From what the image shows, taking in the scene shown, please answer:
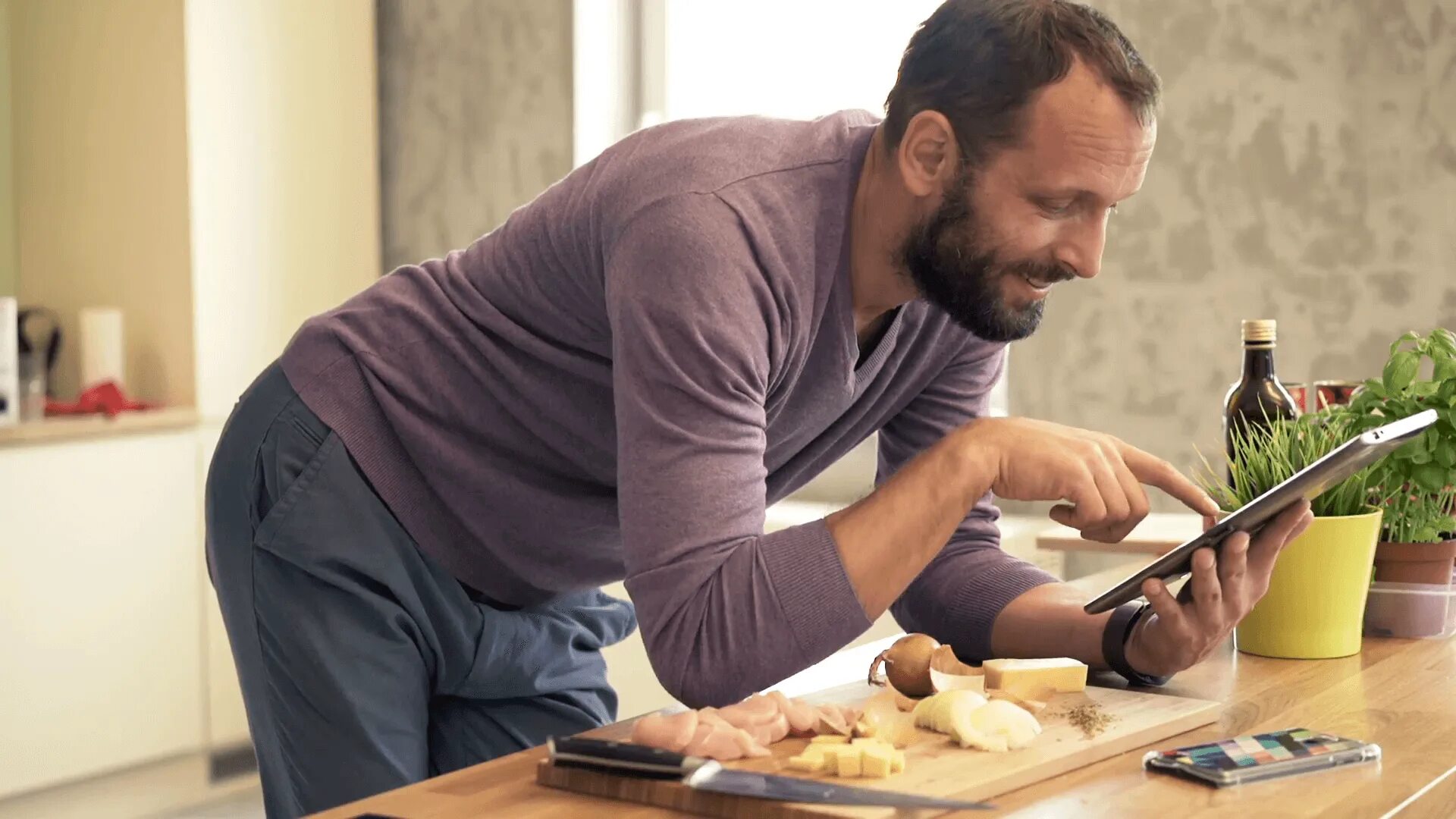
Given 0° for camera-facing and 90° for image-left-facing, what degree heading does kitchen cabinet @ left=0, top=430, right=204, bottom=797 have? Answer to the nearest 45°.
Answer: approximately 315°

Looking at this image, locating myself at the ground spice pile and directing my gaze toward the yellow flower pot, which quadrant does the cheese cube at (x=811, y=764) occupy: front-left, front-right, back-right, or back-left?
back-left
